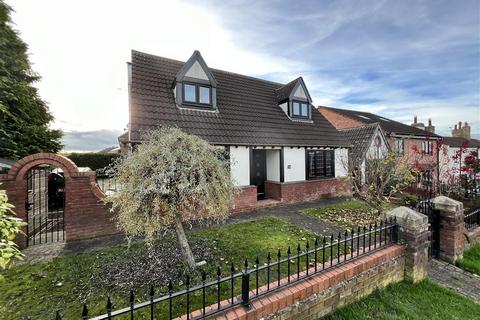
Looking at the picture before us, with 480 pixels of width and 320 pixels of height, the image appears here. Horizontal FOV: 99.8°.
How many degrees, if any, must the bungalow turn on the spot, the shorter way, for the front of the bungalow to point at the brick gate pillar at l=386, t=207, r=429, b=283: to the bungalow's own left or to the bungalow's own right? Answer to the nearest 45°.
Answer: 0° — it already faces it

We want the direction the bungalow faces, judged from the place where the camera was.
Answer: facing the viewer and to the right of the viewer

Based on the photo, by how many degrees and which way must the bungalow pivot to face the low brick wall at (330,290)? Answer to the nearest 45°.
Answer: approximately 45° to its right

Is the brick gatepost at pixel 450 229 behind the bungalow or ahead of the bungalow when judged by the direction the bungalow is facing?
ahead

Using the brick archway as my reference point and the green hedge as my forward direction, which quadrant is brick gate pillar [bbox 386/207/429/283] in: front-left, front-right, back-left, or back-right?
back-right

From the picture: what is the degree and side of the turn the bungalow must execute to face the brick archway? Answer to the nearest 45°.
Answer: approximately 90° to its right

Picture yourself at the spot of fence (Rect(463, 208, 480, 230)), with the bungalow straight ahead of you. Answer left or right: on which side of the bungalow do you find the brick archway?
left

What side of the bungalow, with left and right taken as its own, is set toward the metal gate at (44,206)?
right

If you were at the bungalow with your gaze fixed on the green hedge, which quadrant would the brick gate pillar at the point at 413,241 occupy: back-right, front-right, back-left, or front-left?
back-left

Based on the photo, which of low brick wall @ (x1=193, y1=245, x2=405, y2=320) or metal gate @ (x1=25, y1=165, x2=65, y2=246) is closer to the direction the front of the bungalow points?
the low brick wall

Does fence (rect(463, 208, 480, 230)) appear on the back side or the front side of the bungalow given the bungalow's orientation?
on the front side
